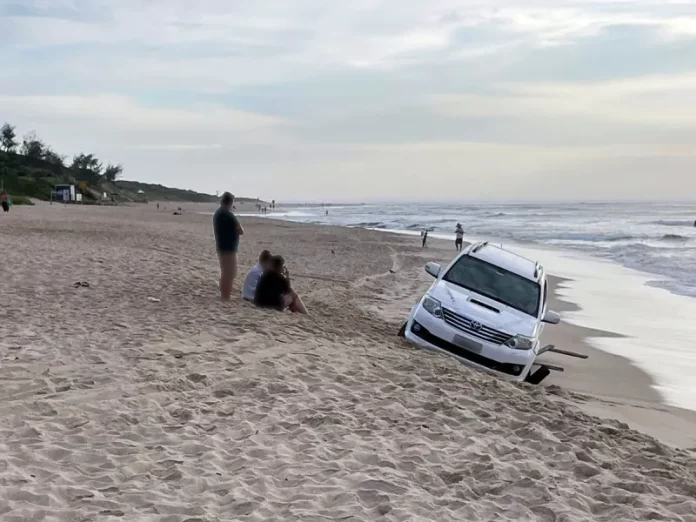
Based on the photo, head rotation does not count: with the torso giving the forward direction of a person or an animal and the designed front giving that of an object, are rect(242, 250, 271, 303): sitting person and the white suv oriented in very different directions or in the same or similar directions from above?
very different directions

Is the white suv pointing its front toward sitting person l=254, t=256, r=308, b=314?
no

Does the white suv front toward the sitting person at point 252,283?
no

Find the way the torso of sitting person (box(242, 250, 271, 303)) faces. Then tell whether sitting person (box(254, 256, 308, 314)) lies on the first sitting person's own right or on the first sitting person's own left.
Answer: on the first sitting person's own right

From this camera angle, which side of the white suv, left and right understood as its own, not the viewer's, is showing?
front

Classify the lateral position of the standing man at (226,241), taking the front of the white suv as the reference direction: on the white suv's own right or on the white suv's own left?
on the white suv's own right

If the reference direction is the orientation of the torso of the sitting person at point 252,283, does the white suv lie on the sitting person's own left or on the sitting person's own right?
on the sitting person's own right

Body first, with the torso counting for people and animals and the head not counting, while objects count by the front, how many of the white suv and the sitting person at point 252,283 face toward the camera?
1

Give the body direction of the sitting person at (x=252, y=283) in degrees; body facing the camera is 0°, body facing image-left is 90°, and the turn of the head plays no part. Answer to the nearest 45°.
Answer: approximately 225°

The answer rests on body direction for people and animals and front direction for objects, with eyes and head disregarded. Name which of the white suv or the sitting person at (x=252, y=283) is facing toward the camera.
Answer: the white suv

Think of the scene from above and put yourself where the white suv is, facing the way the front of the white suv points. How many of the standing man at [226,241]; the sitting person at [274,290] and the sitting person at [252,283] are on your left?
0
